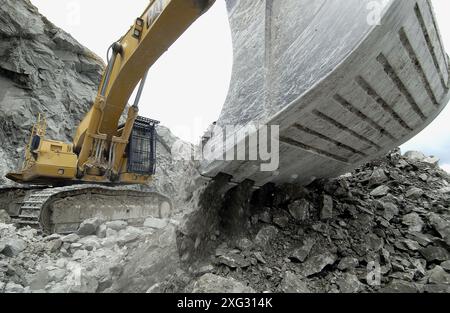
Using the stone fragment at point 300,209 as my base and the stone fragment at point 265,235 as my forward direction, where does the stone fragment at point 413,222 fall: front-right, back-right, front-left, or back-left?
back-left

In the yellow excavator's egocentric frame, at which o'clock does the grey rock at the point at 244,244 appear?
The grey rock is roughly at 1 o'clock from the yellow excavator.

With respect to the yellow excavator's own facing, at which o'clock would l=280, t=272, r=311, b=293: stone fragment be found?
The stone fragment is roughly at 1 o'clock from the yellow excavator.

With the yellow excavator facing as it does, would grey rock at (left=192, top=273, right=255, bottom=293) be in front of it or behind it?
in front

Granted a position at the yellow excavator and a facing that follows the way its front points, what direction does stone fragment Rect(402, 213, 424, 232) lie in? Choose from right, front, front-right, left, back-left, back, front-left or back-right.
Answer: front

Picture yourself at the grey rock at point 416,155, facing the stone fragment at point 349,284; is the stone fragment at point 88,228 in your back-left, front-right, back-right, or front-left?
front-right

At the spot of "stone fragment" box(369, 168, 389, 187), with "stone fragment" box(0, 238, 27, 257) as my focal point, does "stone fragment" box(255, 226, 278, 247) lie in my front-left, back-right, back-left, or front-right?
front-left

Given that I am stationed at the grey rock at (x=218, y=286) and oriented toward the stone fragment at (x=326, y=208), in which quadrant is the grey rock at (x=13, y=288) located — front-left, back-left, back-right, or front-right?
back-left

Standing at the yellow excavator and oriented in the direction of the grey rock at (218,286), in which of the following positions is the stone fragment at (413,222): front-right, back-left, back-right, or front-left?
front-left

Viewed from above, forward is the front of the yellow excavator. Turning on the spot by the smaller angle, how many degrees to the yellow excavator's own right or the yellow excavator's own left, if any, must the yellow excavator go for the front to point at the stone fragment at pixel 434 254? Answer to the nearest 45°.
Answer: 0° — it already faces it

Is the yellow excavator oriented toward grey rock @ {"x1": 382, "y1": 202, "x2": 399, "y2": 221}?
yes

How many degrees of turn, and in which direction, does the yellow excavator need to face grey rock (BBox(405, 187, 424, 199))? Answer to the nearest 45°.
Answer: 0° — it already faces it

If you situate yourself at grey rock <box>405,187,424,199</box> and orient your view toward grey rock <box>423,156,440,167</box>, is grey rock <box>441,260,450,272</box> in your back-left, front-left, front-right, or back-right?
back-right

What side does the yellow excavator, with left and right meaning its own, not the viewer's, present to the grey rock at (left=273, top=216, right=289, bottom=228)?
front

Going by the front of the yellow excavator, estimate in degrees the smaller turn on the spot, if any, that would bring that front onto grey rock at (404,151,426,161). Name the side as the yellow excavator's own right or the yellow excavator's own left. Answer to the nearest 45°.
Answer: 0° — it already faces it

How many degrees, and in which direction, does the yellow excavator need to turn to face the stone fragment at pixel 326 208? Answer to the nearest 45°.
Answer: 0° — it already faces it

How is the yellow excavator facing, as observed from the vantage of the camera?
facing the viewer and to the right of the viewer
